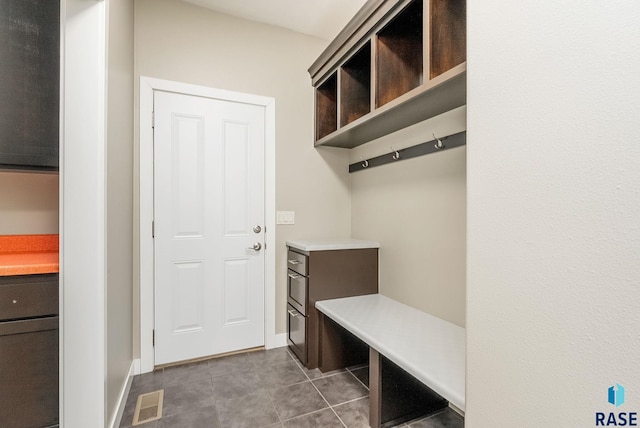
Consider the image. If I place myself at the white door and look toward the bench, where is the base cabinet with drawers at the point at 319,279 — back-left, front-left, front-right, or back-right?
front-left

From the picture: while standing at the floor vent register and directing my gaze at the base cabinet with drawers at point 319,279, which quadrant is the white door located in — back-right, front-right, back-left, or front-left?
front-left

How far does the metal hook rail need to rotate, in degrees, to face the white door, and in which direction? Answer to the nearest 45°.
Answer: approximately 45° to its right

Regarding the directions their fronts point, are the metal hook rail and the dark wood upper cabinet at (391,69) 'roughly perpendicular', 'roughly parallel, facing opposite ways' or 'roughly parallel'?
roughly parallel

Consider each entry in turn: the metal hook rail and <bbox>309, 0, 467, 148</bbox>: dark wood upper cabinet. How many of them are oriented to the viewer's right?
0

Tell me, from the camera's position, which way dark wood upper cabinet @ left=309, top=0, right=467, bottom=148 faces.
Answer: facing the viewer and to the left of the viewer

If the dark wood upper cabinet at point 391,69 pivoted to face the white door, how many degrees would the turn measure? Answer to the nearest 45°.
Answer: approximately 45° to its right

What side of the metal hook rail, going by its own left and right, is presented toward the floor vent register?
front
